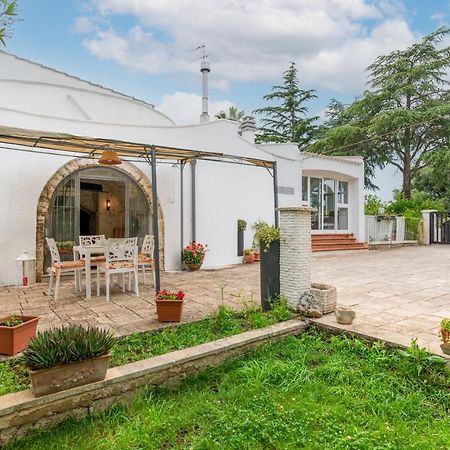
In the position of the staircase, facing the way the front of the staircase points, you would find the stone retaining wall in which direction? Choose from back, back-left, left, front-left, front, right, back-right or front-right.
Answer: front

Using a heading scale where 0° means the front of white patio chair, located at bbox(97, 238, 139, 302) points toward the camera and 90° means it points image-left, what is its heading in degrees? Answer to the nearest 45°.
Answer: approximately 135°

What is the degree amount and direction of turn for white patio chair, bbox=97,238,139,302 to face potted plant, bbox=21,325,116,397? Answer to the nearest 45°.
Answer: approximately 135° to its left

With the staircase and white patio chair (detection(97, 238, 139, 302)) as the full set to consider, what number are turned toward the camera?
1

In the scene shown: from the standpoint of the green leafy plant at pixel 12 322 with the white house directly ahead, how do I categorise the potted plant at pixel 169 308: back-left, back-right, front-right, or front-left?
front-right

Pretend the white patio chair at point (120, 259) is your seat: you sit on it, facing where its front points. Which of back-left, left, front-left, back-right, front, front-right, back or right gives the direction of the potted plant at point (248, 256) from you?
right

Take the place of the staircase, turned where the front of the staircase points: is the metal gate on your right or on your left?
on your left

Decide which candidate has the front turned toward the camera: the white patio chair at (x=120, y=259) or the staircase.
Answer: the staircase

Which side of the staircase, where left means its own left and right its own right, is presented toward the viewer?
front

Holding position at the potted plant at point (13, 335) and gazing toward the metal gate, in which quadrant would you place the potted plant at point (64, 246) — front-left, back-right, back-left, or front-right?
front-left

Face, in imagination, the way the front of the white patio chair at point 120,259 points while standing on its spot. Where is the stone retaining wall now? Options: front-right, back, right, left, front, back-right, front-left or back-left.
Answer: back-left

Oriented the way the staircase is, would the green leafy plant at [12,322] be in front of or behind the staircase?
in front

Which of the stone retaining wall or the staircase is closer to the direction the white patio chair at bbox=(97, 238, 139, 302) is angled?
the staircase

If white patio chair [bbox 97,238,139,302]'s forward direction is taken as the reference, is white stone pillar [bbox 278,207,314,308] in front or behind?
behind
